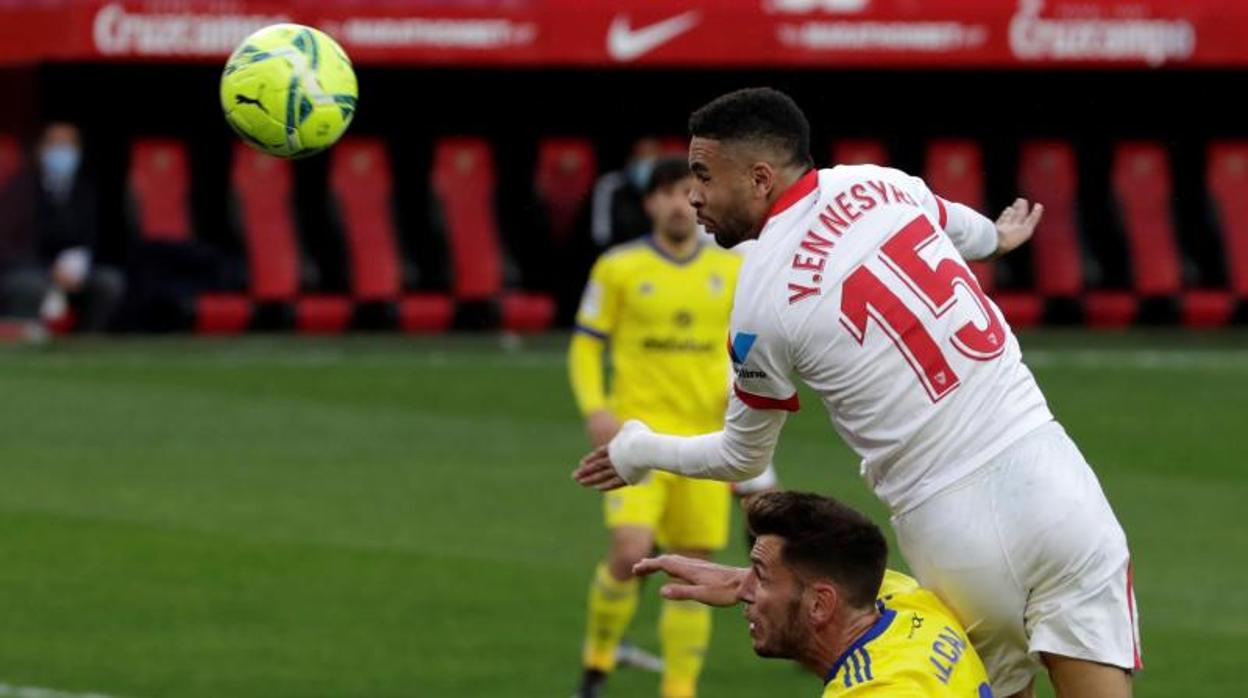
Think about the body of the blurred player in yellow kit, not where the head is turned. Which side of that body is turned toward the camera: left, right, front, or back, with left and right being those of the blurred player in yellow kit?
front

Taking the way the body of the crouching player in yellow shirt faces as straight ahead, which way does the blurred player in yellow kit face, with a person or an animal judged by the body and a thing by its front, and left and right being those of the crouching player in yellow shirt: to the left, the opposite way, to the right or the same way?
to the left

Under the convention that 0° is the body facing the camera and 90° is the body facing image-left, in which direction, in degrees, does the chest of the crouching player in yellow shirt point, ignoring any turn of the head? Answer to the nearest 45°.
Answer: approximately 90°

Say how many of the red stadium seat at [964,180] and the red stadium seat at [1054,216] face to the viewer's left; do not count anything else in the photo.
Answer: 0

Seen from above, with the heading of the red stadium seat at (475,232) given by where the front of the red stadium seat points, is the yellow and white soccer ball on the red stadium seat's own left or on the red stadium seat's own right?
on the red stadium seat's own right

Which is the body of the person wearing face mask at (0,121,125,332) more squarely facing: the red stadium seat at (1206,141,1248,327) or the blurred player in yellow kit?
the blurred player in yellow kit

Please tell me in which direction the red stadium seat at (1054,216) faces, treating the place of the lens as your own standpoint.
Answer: facing the viewer and to the right of the viewer

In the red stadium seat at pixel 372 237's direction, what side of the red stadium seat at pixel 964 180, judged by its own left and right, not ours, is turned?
right

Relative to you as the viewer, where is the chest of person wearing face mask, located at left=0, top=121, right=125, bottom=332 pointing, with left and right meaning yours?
facing the viewer

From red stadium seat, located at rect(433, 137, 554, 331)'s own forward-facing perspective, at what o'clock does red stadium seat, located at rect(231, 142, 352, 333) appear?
red stadium seat, located at rect(231, 142, 352, 333) is roughly at 4 o'clock from red stadium seat, located at rect(433, 137, 554, 331).

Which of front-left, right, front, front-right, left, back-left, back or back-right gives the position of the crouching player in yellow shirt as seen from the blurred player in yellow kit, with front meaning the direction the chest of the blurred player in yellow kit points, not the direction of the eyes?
front

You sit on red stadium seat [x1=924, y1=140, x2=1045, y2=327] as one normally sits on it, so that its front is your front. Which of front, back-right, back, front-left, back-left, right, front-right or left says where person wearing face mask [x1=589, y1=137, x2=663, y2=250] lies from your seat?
right

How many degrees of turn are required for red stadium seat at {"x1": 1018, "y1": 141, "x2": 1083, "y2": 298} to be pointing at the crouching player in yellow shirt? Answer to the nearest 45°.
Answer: approximately 45° to its right

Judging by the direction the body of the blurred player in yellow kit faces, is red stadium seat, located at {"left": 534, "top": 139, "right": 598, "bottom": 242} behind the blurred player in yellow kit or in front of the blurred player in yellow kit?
behind

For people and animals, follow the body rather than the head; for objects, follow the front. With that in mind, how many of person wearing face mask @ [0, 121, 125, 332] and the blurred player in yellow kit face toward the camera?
2
